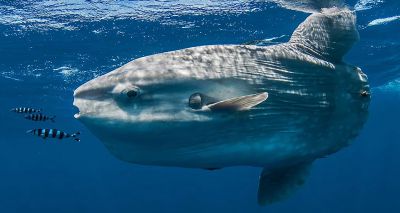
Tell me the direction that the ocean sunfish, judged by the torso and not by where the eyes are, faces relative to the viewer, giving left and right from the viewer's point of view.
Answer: facing to the left of the viewer
